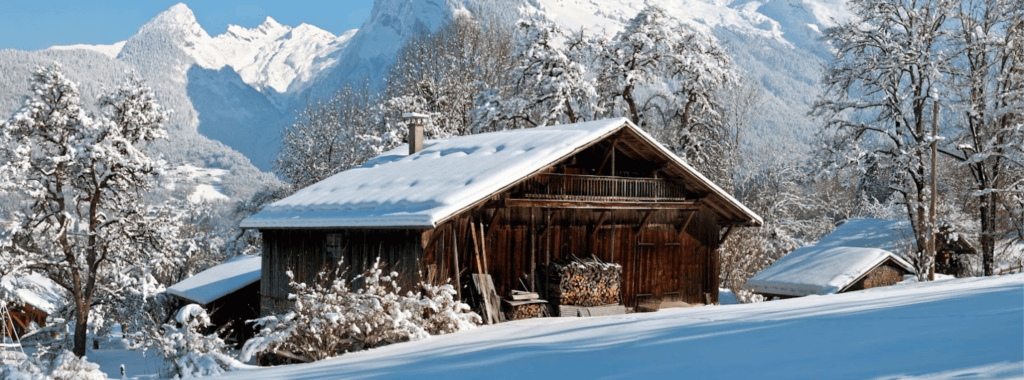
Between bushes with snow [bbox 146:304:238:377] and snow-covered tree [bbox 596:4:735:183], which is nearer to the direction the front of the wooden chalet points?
the bushes with snow

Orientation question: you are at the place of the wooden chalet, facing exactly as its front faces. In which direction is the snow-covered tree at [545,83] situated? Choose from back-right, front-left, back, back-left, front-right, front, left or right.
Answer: back-left

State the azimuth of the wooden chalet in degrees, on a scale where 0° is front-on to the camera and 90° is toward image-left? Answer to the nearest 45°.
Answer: approximately 315°

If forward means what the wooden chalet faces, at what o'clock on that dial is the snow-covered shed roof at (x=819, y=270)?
The snow-covered shed roof is roughly at 9 o'clock from the wooden chalet.

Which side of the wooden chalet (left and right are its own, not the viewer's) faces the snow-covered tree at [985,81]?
left

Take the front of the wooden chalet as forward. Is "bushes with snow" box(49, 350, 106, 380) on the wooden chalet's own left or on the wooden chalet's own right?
on the wooden chalet's own right

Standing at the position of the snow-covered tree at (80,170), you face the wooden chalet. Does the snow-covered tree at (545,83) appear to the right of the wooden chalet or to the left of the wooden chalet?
left

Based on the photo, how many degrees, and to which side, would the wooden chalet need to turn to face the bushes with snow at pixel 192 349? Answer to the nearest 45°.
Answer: approximately 90° to its right

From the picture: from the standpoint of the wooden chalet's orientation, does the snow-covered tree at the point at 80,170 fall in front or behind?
behind

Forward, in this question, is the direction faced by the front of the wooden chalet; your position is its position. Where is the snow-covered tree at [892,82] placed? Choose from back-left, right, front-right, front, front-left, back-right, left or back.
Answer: left

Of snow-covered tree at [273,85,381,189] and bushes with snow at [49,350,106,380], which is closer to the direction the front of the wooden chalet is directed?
the bushes with snow

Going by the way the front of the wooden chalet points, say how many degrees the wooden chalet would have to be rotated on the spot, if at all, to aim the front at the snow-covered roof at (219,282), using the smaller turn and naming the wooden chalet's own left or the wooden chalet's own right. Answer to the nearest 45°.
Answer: approximately 180°
